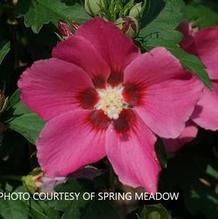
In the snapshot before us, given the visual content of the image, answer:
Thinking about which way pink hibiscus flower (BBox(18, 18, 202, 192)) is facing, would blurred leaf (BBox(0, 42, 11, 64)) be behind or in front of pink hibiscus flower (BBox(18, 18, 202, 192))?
behind

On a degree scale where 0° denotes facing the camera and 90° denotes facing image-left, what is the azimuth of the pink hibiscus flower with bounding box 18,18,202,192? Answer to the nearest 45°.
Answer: approximately 0°
